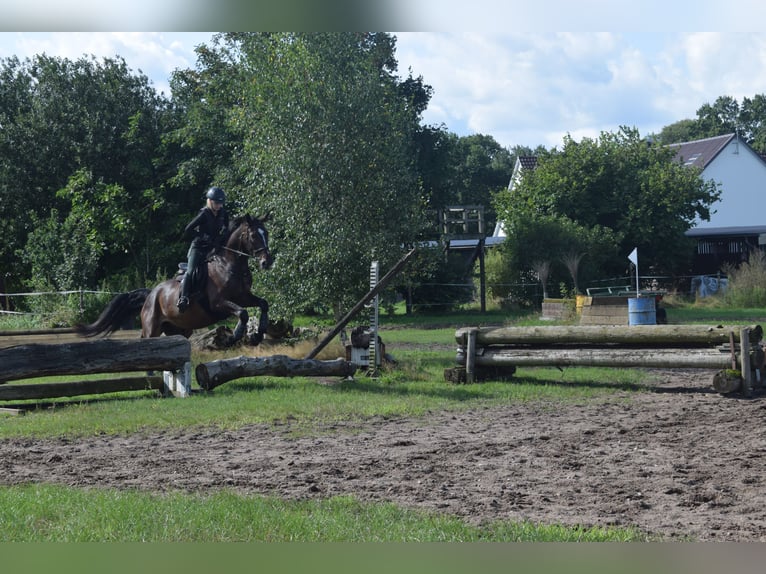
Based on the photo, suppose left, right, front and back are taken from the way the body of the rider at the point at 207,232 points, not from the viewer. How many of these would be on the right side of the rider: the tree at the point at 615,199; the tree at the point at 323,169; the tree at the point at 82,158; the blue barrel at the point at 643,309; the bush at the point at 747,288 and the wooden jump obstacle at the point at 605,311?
0

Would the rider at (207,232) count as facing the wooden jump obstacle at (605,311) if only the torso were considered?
no

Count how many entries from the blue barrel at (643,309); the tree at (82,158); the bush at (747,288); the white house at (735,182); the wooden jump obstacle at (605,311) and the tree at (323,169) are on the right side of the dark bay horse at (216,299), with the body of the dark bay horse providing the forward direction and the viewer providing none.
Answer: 0

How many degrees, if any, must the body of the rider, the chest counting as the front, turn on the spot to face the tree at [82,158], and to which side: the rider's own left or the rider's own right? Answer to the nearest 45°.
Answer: approximately 135° to the rider's own left

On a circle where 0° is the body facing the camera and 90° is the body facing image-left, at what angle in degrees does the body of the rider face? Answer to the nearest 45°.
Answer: approximately 315°

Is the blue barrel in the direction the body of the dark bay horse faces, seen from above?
no

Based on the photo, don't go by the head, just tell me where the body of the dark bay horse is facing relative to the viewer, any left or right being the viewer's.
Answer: facing the viewer and to the right of the viewer

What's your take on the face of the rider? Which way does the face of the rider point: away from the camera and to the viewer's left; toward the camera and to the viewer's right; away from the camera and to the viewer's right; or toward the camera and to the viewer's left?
toward the camera and to the viewer's right

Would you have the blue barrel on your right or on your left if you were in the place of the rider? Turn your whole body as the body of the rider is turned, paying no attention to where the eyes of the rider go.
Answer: on your left

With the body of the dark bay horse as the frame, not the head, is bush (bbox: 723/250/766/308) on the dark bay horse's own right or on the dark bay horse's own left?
on the dark bay horse's own left

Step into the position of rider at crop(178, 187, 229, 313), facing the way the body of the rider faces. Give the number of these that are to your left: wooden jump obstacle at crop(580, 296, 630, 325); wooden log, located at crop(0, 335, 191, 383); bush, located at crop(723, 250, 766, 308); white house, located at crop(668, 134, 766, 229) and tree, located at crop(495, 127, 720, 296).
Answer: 4
